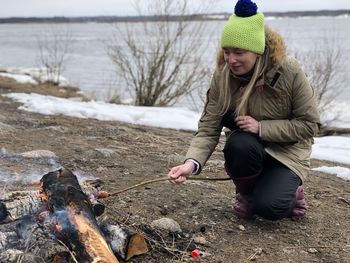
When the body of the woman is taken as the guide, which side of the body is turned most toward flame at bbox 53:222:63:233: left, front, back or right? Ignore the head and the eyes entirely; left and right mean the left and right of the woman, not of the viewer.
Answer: front

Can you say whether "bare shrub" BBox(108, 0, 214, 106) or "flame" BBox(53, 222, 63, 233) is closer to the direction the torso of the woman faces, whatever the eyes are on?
the flame

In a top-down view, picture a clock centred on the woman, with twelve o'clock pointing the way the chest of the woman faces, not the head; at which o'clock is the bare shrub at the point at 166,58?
The bare shrub is roughly at 4 o'clock from the woman.

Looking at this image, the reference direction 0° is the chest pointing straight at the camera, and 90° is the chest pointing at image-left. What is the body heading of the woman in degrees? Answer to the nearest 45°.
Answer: approximately 45°

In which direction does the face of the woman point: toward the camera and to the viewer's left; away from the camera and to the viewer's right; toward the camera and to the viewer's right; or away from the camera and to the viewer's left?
toward the camera and to the viewer's left
